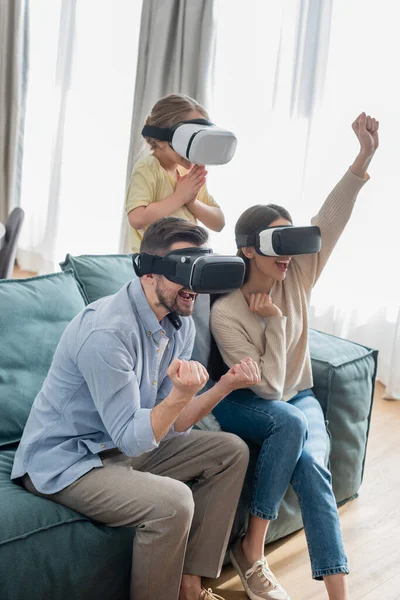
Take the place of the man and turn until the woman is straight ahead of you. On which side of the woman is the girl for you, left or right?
left

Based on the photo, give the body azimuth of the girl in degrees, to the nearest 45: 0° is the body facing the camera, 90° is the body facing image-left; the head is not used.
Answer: approximately 315°

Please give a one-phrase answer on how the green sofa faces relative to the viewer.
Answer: facing the viewer and to the right of the viewer

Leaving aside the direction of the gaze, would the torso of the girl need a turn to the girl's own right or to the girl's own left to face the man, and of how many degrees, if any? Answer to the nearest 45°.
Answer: approximately 45° to the girl's own right

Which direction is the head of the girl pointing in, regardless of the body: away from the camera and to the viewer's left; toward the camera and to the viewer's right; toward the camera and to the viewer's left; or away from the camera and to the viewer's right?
toward the camera and to the viewer's right

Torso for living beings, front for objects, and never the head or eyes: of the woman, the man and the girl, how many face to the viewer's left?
0

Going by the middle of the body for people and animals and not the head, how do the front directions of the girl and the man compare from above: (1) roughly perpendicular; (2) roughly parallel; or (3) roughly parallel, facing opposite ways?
roughly parallel

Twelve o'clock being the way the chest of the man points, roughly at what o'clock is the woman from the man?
The woman is roughly at 9 o'clock from the man.

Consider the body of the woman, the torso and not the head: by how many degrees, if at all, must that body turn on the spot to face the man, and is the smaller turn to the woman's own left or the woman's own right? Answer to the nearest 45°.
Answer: approximately 90° to the woman's own right
